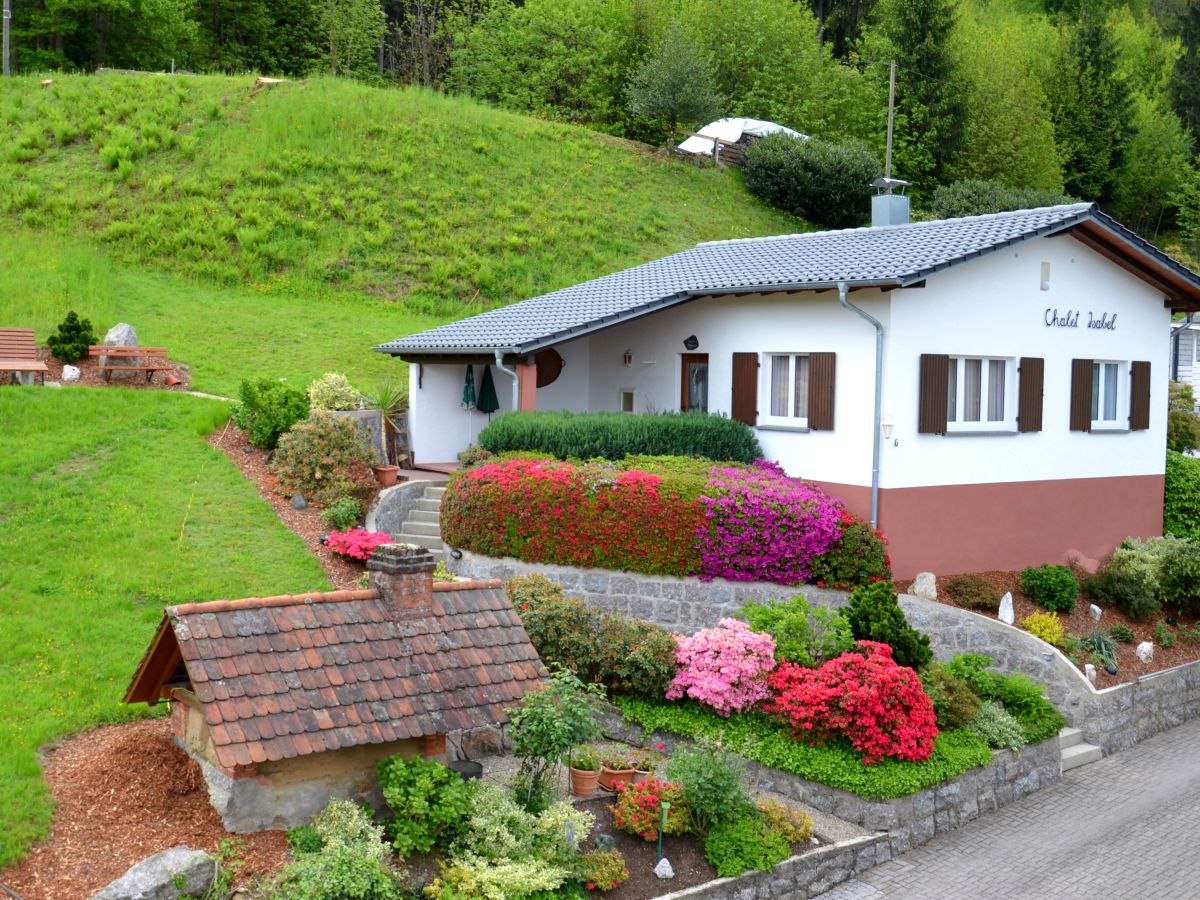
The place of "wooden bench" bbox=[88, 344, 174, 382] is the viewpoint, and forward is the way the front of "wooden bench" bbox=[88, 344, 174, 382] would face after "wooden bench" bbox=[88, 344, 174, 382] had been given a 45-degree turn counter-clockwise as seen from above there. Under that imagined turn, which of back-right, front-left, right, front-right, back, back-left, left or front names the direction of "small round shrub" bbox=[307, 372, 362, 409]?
front

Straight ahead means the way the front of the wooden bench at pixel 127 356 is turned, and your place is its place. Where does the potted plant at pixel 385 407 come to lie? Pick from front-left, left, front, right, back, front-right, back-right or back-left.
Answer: front-left

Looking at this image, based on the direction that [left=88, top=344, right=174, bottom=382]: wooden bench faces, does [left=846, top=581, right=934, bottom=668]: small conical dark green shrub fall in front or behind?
in front

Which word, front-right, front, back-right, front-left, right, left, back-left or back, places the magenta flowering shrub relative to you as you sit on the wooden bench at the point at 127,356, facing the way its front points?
front-left

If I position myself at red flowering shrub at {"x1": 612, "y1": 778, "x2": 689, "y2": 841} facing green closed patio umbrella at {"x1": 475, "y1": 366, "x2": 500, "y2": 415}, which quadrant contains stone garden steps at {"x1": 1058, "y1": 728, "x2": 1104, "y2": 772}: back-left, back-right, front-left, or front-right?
front-right

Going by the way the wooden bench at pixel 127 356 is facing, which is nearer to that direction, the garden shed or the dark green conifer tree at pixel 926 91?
the garden shed

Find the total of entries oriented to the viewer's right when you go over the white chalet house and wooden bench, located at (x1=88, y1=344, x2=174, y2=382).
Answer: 0

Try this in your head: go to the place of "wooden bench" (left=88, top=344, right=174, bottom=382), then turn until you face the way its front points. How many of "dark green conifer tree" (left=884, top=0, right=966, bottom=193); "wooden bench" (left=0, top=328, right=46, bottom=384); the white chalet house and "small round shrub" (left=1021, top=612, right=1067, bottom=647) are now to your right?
1

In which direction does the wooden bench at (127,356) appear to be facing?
toward the camera

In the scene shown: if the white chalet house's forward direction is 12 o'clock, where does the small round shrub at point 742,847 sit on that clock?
The small round shrub is roughly at 11 o'clock from the white chalet house.

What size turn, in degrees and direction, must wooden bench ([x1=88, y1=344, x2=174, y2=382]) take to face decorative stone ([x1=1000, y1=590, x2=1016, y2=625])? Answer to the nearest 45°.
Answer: approximately 45° to its left

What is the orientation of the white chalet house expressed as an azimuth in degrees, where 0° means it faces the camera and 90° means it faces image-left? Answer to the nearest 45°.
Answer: approximately 45°

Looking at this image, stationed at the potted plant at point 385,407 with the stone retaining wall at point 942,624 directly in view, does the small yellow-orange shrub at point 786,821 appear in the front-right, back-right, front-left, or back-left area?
front-right

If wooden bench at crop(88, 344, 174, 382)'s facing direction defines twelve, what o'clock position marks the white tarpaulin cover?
The white tarpaulin cover is roughly at 8 o'clock from the wooden bench.

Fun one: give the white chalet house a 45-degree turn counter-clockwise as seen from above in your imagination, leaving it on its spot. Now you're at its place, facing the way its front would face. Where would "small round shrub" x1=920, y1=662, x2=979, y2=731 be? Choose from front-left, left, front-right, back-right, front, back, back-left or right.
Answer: front
